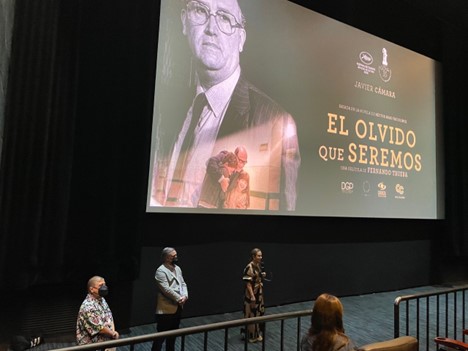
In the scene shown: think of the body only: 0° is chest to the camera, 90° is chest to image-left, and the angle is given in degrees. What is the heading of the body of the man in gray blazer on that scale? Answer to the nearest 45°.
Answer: approximately 315°

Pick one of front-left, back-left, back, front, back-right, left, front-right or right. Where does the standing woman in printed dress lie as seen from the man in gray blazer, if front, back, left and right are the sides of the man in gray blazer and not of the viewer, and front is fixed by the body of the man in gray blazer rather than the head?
left
